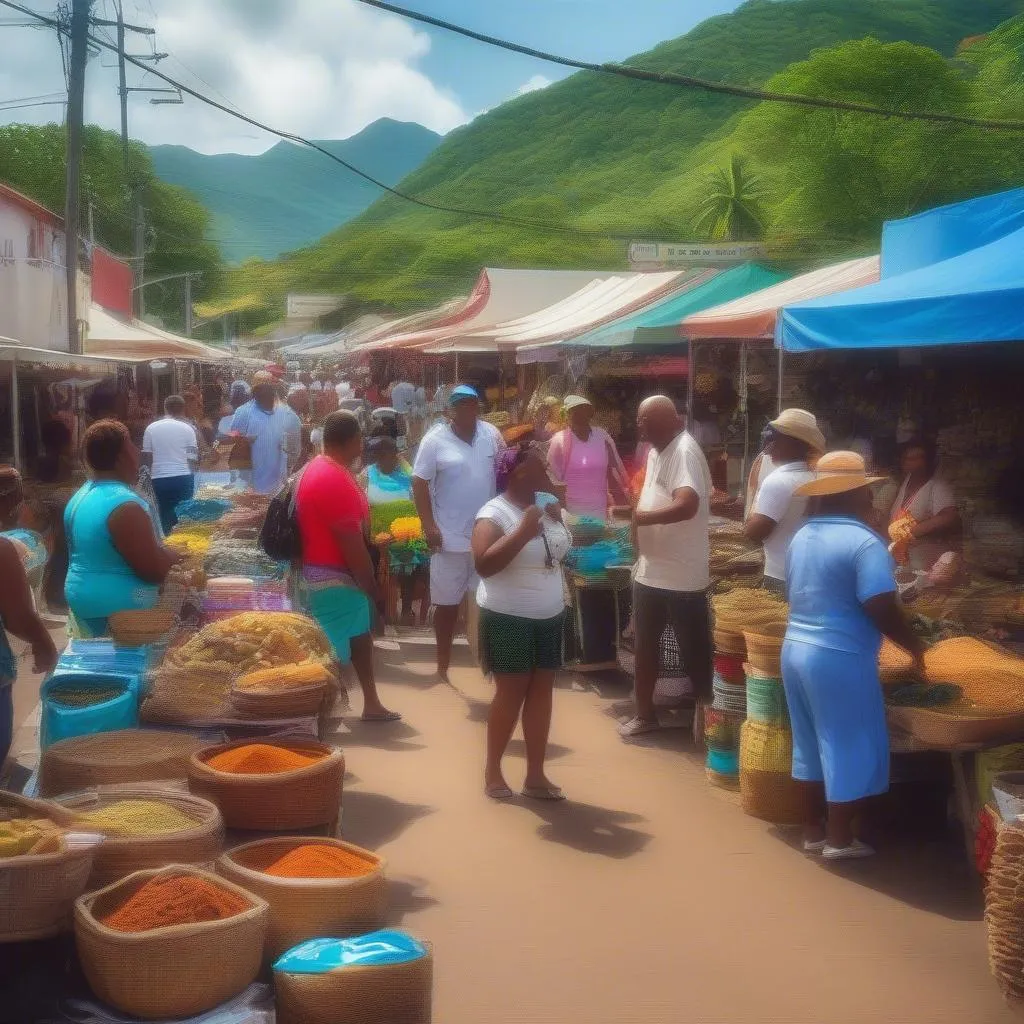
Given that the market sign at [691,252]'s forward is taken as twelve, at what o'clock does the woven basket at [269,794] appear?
The woven basket is roughly at 12 o'clock from the market sign.

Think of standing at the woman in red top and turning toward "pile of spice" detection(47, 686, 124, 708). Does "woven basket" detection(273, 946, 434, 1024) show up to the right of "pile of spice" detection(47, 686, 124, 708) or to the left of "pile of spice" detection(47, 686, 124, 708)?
left

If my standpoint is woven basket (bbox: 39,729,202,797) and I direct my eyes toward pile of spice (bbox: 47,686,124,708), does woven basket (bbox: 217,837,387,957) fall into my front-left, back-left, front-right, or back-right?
back-right

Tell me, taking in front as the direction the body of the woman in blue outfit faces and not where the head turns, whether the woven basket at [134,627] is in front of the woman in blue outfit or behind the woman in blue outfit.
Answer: behind

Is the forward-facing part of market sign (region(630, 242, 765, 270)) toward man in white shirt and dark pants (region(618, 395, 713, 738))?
yes

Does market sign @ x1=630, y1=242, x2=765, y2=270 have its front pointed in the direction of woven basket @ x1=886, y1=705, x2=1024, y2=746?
yes

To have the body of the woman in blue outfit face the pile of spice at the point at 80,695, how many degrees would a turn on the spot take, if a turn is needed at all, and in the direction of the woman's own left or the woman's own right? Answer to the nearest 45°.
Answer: approximately 135° to the woman's own left

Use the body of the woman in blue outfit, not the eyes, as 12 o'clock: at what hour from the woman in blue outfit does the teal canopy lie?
The teal canopy is roughly at 10 o'clock from the woman in blue outfit.

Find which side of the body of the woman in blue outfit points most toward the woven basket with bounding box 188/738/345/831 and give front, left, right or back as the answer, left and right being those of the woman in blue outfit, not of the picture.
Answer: back

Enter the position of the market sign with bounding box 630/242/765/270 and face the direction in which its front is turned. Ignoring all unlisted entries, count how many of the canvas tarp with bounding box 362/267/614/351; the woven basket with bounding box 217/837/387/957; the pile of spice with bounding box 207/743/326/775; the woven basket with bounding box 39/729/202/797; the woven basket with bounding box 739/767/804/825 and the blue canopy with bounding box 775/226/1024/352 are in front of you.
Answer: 5

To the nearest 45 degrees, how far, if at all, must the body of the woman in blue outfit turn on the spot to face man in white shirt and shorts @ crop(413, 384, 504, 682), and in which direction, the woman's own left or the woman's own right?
approximately 90° to the woman's own left

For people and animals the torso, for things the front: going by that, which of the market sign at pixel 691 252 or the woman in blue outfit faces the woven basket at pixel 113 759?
the market sign

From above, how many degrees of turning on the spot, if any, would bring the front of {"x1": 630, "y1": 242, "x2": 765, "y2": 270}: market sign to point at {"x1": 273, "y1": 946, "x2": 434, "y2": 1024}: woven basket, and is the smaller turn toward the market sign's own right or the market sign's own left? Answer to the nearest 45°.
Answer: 0° — it already faces it

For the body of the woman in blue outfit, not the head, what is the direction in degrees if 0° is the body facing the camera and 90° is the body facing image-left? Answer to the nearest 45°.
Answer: approximately 225°

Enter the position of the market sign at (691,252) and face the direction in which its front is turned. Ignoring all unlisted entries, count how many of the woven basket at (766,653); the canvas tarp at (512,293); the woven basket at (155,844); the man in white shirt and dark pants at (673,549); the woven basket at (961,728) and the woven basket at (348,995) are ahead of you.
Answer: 5

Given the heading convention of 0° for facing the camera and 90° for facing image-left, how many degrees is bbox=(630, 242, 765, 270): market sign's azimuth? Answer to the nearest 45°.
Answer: approximately 0°
